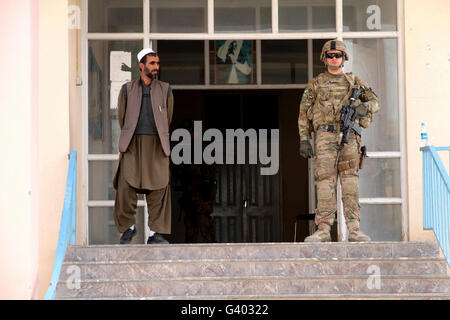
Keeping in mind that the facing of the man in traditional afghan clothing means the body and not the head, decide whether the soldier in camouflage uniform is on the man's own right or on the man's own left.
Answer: on the man's own left

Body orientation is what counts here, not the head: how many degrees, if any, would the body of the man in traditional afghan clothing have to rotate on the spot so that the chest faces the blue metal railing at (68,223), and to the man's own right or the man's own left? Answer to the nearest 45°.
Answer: approximately 90° to the man's own right

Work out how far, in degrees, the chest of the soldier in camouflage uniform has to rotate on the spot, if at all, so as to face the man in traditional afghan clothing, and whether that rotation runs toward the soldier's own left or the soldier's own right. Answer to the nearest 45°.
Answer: approximately 90° to the soldier's own right

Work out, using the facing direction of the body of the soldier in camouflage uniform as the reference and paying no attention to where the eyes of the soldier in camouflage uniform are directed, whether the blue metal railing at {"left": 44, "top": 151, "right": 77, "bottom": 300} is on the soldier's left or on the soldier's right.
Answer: on the soldier's right

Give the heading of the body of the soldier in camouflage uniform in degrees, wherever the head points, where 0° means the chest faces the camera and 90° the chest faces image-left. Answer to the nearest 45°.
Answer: approximately 0°

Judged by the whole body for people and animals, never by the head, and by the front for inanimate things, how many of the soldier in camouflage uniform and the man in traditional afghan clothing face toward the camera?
2

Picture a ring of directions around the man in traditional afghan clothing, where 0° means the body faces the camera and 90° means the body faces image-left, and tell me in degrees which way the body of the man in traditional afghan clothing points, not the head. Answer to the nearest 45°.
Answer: approximately 0°

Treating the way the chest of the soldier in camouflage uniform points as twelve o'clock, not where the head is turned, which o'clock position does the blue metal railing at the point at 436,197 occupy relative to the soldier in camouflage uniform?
The blue metal railing is roughly at 9 o'clock from the soldier in camouflage uniform.
